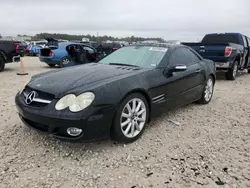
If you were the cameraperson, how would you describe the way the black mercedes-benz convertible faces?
facing the viewer and to the left of the viewer

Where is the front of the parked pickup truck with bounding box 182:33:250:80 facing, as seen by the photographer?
facing away from the viewer and to the right of the viewer

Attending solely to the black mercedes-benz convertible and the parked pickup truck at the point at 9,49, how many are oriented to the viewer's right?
0

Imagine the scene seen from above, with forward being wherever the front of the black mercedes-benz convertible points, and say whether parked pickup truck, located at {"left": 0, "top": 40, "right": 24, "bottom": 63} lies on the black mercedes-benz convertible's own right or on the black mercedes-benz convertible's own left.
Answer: on the black mercedes-benz convertible's own right

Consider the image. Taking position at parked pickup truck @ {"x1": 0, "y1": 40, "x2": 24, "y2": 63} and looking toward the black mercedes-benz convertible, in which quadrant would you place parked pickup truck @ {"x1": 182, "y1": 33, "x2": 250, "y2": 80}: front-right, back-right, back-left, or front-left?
front-left

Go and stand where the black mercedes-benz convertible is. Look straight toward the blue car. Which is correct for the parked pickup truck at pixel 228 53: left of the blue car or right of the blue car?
right

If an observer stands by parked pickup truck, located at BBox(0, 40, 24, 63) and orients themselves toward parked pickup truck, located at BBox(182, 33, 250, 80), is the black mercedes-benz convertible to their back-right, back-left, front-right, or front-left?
front-right
